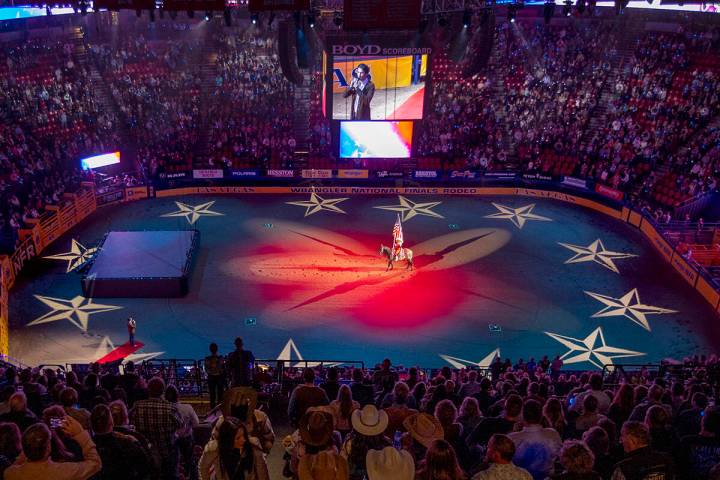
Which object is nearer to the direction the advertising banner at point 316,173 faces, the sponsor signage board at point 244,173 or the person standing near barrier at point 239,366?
the person standing near barrier

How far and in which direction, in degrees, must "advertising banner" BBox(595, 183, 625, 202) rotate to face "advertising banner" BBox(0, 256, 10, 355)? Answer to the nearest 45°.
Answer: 0° — it already faces it

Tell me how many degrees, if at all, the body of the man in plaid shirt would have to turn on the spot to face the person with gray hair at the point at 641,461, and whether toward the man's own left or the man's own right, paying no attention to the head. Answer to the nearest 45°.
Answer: approximately 135° to the man's own right

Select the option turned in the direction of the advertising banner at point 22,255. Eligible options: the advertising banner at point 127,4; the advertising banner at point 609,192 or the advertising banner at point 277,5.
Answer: the advertising banner at point 609,192

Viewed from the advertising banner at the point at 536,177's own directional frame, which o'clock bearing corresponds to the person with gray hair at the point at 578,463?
The person with gray hair is roughly at 12 o'clock from the advertising banner.
